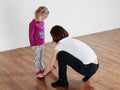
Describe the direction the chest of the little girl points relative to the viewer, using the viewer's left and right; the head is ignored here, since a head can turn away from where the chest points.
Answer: facing the viewer and to the right of the viewer

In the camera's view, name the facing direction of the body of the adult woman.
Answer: to the viewer's left

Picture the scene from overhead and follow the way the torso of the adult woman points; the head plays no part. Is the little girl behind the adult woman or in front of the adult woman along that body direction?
in front

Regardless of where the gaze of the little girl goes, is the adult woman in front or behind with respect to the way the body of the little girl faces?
in front

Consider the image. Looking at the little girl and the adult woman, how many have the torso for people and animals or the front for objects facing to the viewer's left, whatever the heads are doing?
1

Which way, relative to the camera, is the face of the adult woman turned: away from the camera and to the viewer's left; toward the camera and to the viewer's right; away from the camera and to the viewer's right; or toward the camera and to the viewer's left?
away from the camera and to the viewer's left
